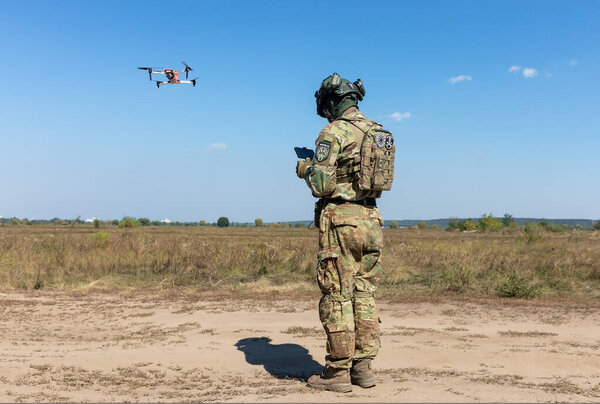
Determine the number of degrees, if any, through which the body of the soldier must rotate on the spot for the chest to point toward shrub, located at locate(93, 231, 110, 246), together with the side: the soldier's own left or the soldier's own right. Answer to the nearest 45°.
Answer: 0° — they already face it

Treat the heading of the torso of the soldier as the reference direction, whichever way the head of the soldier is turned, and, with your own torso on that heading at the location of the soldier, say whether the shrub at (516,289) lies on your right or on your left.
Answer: on your right

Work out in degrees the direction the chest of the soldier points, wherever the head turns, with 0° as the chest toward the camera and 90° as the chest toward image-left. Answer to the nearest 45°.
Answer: approximately 135°

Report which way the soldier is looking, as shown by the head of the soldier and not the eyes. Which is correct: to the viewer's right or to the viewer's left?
to the viewer's left
